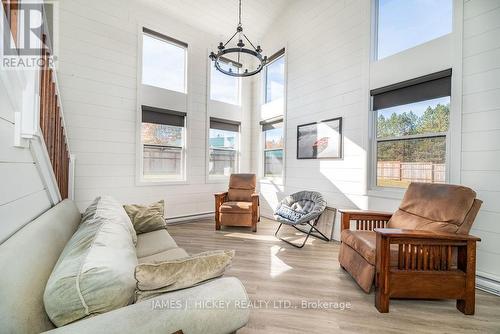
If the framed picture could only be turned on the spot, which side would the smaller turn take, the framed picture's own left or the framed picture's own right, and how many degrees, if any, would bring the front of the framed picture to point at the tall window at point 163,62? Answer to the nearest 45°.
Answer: approximately 45° to the framed picture's own right

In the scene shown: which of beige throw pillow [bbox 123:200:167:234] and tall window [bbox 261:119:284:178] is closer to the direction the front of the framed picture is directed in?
the beige throw pillow

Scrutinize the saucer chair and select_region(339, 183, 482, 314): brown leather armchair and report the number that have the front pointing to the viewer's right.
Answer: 0

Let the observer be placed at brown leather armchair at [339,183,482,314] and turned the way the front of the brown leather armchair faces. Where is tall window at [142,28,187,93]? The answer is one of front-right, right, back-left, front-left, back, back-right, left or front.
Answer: front-right

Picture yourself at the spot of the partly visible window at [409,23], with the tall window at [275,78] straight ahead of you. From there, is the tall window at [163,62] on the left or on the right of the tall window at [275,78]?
left

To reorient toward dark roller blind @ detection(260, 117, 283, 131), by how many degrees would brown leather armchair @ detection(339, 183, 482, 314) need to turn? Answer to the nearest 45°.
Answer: approximately 90° to its right

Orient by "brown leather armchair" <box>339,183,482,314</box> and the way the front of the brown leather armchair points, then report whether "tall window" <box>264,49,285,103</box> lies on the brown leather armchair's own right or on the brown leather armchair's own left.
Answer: on the brown leather armchair's own right

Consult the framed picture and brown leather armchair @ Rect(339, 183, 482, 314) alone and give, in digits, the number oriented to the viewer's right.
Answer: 0

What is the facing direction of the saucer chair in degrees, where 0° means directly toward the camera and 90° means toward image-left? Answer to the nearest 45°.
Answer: approximately 45°

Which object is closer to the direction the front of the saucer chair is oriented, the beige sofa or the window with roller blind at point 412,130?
the beige sofa

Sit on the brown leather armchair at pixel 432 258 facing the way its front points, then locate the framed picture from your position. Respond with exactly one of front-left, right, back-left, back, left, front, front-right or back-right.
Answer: right

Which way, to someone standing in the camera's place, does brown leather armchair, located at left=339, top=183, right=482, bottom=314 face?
facing the viewer and to the left of the viewer
